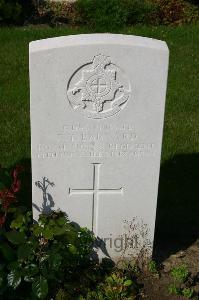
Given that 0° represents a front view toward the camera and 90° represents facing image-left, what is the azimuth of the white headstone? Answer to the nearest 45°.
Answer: approximately 0°
